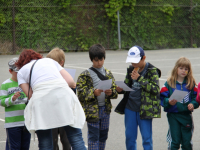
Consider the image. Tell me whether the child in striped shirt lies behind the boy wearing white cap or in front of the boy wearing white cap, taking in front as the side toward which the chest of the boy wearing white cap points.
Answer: in front

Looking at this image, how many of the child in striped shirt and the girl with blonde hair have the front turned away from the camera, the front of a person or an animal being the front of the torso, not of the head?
0

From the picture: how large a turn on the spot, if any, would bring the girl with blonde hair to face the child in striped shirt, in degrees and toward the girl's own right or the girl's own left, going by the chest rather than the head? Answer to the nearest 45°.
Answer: approximately 90° to the girl's own right

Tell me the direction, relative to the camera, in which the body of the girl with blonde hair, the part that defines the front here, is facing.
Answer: toward the camera

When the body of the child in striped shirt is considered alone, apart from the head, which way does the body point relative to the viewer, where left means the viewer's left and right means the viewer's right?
facing the viewer and to the right of the viewer

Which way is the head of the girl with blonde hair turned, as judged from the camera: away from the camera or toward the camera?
toward the camera

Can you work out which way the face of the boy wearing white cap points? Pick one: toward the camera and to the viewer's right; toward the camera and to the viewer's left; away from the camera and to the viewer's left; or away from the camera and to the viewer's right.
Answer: toward the camera and to the viewer's left

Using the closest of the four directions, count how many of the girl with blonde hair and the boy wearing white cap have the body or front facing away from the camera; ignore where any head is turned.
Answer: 0

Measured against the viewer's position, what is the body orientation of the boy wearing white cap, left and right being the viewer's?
facing the viewer and to the left of the viewer

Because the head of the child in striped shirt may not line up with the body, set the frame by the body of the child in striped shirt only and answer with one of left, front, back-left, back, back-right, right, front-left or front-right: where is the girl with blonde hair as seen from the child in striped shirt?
front-left
